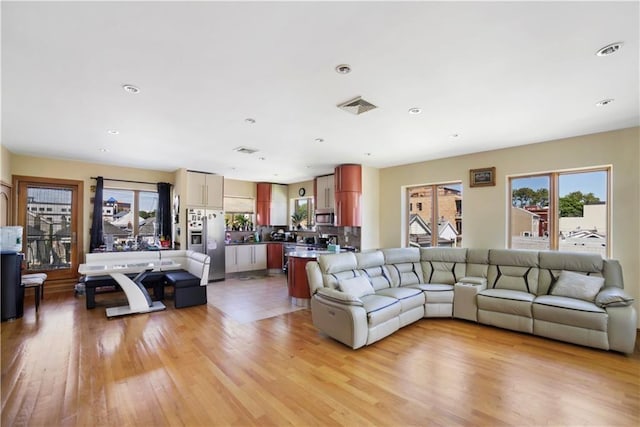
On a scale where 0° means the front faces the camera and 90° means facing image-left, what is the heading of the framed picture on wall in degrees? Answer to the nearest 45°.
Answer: approximately 0°

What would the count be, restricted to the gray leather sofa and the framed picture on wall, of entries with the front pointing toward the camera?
2

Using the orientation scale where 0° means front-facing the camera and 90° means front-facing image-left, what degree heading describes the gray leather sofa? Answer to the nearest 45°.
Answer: approximately 0°

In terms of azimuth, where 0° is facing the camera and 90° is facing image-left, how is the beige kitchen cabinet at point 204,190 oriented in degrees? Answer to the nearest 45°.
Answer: approximately 315°

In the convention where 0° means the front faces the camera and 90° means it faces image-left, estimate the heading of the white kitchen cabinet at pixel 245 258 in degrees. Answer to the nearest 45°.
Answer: approximately 315°

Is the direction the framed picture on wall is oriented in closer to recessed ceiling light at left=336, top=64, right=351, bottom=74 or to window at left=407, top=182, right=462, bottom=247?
the recessed ceiling light

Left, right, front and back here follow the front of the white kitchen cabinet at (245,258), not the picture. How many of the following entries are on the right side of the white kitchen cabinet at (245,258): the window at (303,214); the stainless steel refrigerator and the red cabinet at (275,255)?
1

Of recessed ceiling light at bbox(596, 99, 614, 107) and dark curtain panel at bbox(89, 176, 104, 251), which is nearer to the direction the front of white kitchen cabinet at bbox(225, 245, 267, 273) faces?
the recessed ceiling light

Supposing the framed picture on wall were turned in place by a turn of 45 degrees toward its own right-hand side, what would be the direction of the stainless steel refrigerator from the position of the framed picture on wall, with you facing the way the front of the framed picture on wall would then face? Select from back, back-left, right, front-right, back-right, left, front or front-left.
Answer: front-right

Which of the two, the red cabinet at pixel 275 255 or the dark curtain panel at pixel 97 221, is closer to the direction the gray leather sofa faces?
the dark curtain panel
